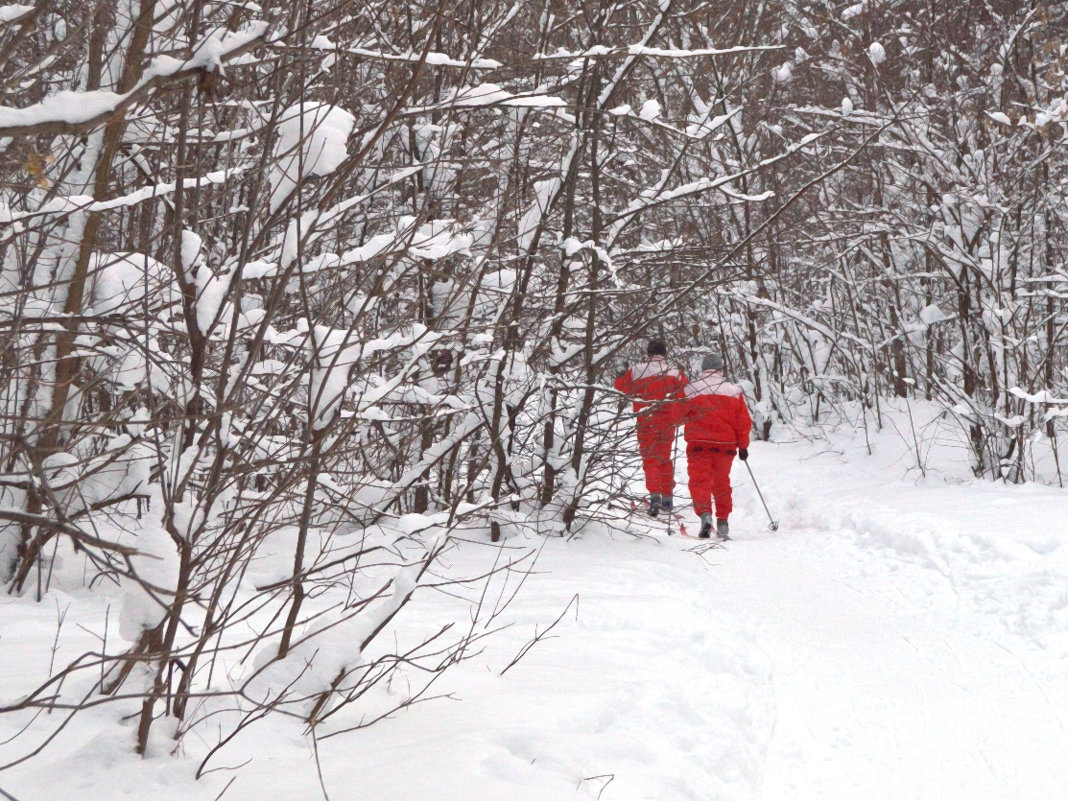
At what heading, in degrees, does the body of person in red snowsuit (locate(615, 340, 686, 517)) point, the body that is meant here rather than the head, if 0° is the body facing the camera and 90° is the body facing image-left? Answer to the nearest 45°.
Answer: approximately 180°

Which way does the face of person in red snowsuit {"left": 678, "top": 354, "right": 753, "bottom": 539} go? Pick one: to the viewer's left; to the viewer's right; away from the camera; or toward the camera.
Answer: away from the camera

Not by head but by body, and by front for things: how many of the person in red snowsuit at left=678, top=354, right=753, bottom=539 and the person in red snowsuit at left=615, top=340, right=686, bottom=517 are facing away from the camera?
2

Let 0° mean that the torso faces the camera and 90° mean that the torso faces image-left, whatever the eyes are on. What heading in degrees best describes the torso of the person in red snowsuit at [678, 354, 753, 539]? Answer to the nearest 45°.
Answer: approximately 180°

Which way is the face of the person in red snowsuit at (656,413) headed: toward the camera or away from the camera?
away from the camera
